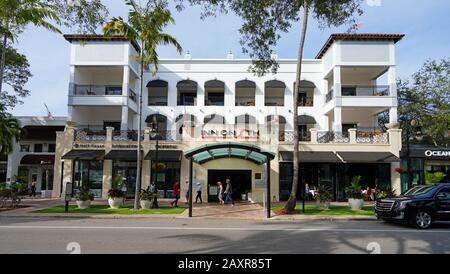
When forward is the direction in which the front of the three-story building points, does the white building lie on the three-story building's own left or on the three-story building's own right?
on the three-story building's own right

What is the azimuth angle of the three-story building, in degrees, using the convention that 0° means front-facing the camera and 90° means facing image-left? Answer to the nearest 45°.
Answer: approximately 0°

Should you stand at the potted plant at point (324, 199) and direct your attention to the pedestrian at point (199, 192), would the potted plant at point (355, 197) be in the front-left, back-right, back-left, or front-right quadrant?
back-right

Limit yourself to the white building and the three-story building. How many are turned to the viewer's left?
0

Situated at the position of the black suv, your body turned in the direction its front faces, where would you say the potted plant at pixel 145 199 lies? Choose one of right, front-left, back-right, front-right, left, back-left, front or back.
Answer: front-right

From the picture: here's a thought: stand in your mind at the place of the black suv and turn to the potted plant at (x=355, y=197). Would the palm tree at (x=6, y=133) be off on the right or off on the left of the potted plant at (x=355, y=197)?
left
